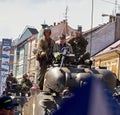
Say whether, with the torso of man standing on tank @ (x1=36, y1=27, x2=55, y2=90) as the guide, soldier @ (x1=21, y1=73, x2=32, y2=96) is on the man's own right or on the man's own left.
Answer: on the man's own right

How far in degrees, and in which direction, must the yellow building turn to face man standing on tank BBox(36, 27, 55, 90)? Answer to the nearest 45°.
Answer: approximately 45° to its left

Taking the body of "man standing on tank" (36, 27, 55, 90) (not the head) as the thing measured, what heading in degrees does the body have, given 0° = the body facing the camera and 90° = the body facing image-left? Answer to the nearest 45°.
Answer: approximately 45°

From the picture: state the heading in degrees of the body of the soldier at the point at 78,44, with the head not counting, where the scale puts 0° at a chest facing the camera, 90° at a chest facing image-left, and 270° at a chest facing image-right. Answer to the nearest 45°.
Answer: approximately 45°

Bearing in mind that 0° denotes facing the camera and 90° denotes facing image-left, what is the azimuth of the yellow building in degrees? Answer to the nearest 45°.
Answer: approximately 45°

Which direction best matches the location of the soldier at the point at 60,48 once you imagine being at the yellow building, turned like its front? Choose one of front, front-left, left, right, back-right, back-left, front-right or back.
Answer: front-left
